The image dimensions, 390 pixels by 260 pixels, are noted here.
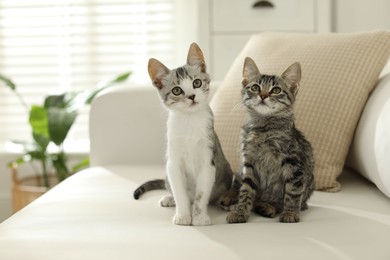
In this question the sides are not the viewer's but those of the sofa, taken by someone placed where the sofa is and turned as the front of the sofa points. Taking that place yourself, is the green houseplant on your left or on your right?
on your right

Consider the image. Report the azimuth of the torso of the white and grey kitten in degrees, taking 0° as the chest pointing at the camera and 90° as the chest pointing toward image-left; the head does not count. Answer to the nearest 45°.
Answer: approximately 0°

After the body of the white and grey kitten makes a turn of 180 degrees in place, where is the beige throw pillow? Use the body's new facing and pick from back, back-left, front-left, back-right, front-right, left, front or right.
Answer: front-right

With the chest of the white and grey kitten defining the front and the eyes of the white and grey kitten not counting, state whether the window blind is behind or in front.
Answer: behind

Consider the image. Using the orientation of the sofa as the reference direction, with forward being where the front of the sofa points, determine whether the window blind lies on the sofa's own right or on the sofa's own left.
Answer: on the sofa's own right
